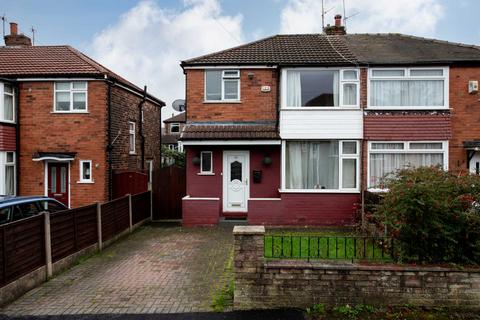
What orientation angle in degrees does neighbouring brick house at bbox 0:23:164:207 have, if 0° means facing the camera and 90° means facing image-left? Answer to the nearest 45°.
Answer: approximately 0°

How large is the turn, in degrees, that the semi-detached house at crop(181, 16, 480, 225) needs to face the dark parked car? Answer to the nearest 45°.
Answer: approximately 45° to its right

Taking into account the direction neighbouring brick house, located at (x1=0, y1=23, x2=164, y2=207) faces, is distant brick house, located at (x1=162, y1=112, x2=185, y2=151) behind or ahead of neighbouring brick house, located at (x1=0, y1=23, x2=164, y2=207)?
behind

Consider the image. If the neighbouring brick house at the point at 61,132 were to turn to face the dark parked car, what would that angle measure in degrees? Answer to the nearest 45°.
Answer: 0° — it already faces it

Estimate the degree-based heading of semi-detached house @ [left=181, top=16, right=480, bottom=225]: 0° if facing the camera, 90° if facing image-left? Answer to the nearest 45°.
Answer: approximately 0°

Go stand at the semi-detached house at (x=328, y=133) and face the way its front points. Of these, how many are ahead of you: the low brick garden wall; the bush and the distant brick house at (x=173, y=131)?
2
